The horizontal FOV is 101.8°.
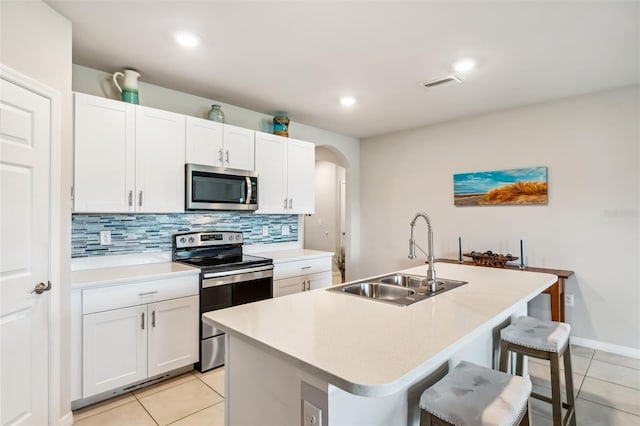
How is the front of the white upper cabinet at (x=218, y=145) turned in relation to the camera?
facing the viewer and to the right of the viewer

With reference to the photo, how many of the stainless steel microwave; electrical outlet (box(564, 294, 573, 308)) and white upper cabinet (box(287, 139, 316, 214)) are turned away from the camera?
0

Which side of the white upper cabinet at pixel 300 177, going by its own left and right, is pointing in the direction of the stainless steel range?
right

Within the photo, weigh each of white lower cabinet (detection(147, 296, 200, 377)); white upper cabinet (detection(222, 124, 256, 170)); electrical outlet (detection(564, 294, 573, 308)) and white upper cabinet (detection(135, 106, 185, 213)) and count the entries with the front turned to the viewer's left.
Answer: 0

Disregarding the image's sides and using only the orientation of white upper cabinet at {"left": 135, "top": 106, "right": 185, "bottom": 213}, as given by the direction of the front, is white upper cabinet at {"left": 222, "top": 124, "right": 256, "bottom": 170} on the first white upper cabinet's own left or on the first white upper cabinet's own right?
on the first white upper cabinet's own left

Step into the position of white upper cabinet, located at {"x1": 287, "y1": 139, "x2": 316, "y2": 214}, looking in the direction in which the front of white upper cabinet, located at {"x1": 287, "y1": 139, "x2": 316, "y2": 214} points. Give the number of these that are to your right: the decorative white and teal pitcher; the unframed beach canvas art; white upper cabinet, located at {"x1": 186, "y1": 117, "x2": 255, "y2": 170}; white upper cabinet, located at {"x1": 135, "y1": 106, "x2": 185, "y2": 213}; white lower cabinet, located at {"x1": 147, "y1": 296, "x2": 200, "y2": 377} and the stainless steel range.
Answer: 5

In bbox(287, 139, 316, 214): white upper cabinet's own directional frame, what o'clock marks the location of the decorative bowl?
The decorative bowl is roughly at 11 o'clock from the white upper cabinet.

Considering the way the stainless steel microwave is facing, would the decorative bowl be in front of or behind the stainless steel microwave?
in front

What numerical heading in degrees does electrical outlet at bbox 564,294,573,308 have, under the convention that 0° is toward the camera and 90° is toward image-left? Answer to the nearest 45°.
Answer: approximately 0°

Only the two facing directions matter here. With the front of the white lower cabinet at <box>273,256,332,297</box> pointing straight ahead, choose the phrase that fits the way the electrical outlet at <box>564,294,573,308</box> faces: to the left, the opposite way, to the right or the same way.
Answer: to the right

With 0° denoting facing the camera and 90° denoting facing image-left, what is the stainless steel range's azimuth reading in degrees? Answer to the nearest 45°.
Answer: approximately 315°

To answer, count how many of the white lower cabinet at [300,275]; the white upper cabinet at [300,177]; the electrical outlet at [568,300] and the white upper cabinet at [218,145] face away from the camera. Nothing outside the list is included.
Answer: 0
